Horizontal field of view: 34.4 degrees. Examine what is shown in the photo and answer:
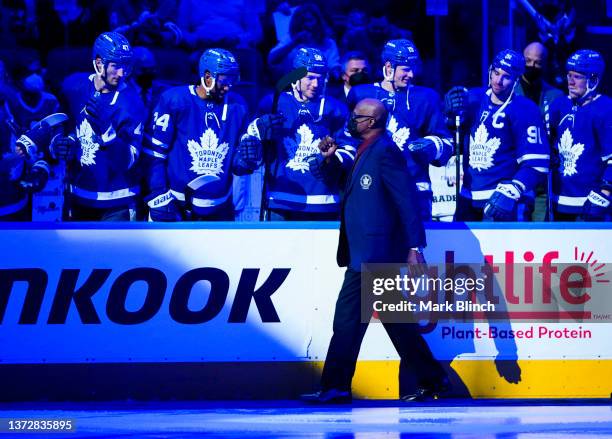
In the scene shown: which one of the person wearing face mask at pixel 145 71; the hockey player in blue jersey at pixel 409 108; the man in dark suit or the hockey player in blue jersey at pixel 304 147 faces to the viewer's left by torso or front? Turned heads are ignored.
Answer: the man in dark suit

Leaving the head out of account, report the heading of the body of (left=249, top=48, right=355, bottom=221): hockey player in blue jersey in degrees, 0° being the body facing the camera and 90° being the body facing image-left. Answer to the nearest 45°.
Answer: approximately 0°

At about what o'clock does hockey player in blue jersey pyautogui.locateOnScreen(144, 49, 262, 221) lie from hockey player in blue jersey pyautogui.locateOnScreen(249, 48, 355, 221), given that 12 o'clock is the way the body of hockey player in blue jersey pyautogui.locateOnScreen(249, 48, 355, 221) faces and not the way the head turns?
hockey player in blue jersey pyautogui.locateOnScreen(144, 49, 262, 221) is roughly at 3 o'clock from hockey player in blue jersey pyautogui.locateOnScreen(249, 48, 355, 221).

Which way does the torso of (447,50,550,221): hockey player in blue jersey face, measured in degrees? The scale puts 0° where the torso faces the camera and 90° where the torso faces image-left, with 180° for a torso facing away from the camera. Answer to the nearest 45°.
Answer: approximately 45°

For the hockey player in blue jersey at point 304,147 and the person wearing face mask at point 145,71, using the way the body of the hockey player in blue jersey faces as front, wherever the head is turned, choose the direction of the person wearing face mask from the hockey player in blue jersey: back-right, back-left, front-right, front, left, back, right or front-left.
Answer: back-right

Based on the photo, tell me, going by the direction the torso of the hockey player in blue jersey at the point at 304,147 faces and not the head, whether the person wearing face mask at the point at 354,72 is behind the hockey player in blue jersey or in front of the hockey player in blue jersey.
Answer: behind

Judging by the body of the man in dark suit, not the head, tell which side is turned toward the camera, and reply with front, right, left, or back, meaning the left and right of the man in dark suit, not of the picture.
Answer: left

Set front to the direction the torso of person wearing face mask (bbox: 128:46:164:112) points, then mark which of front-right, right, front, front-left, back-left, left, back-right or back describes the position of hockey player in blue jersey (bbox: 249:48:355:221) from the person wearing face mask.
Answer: front-left
